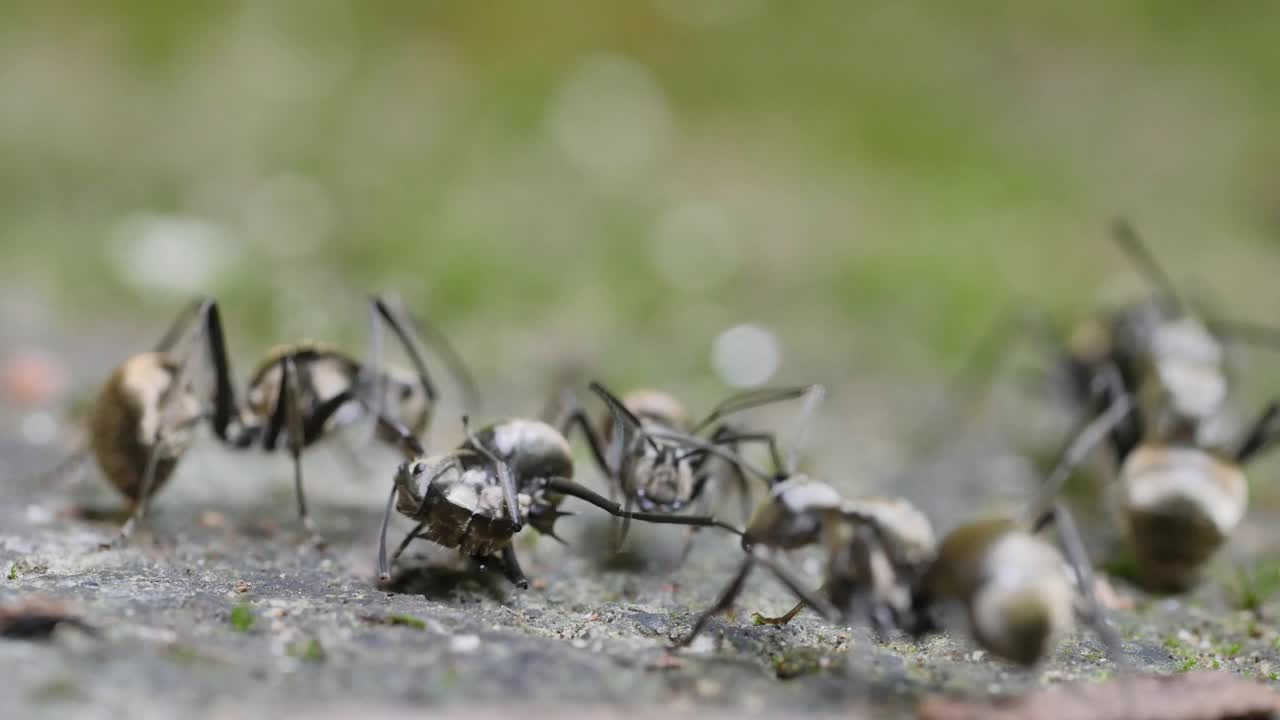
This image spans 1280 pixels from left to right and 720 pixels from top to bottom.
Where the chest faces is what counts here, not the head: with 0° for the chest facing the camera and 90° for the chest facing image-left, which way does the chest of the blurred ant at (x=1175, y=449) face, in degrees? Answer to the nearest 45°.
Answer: approximately 180°

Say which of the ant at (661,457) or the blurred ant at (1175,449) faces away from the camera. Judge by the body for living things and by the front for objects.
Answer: the blurred ant

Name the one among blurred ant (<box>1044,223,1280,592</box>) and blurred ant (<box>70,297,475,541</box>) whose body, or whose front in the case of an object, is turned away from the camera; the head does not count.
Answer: blurred ant (<box>1044,223,1280,592</box>)

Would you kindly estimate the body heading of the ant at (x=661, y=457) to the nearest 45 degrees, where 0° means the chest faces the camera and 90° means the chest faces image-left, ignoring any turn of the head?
approximately 0°

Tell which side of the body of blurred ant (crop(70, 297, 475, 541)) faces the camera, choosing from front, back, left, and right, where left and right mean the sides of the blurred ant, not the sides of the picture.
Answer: right

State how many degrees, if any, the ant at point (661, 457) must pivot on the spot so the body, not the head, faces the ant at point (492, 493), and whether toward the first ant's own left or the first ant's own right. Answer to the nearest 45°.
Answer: approximately 45° to the first ant's own right

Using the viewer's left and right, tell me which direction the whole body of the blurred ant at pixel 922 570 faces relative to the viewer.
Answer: facing away from the viewer and to the left of the viewer

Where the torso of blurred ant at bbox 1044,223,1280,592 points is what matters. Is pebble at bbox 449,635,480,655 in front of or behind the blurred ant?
behind

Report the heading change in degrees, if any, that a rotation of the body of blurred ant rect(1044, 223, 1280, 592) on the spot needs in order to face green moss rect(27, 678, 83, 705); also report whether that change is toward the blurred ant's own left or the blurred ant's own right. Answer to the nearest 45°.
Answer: approximately 135° to the blurred ant's own left

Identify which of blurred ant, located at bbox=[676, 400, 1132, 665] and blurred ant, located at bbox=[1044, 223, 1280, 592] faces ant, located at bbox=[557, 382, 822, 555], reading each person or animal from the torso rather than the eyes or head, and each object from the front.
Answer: blurred ant, located at bbox=[676, 400, 1132, 665]

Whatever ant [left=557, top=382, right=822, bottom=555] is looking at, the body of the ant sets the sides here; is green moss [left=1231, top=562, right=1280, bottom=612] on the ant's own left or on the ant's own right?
on the ant's own left

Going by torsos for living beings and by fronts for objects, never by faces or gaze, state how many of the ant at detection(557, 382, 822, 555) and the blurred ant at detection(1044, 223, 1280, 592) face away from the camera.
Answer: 1

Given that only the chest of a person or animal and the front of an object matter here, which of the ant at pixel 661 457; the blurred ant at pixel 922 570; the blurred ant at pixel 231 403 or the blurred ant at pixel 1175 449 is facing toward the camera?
the ant
